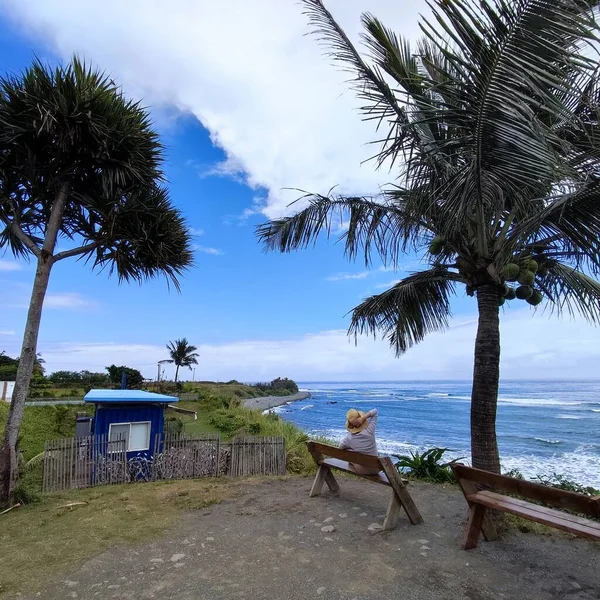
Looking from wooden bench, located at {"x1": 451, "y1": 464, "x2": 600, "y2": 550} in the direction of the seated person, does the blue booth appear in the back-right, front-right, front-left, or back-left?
front-left

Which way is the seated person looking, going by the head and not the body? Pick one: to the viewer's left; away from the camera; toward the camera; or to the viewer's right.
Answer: away from the camera

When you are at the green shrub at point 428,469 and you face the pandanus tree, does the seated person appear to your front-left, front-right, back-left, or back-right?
front-left

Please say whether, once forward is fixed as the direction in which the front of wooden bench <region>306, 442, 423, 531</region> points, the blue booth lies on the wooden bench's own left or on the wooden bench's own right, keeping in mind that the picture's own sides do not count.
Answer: on the wooden bench's own left

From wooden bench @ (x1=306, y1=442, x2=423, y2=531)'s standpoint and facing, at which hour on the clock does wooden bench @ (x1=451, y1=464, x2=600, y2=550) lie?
wooden bench @ (x1=451, y1=464, x2=600, y2=550) is roughly at 3 o'clock from wooden bench @ (x1=306, y1=442, x2=423, y2=531).

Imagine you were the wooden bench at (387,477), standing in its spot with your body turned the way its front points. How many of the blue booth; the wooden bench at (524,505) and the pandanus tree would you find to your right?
1

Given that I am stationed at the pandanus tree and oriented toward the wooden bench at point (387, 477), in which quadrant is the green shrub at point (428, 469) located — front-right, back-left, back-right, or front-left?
front-left

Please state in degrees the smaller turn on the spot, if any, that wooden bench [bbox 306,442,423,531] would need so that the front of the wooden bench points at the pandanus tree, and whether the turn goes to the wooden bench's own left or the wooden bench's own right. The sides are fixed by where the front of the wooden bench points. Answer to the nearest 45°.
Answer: approximately 135° to the wooden bench's own left

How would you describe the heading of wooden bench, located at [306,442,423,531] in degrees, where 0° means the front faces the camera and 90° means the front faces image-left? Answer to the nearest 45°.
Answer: approximately 225°
